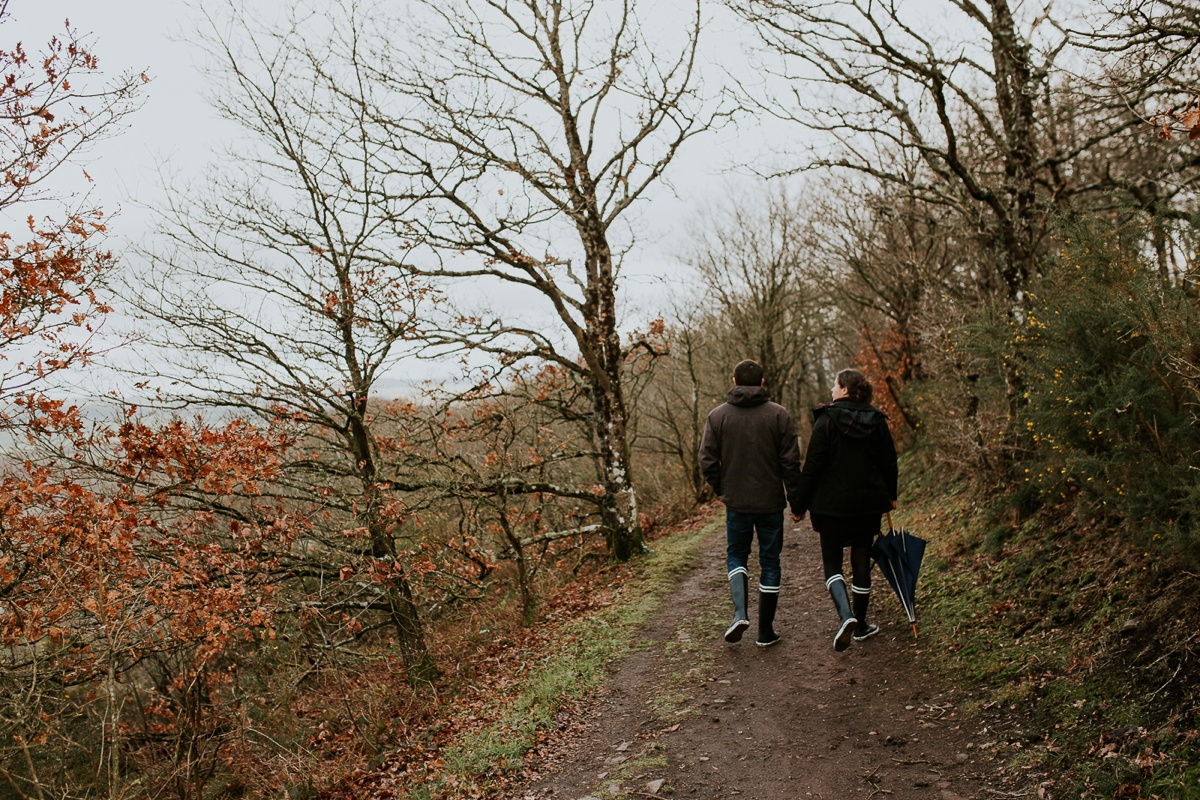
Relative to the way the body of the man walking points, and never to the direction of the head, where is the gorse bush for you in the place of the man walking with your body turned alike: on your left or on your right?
on your right

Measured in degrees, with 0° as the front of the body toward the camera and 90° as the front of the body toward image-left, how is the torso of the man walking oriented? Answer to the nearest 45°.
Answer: approximately 180°

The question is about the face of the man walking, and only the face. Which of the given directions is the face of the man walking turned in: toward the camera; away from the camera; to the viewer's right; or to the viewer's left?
away from the camera
